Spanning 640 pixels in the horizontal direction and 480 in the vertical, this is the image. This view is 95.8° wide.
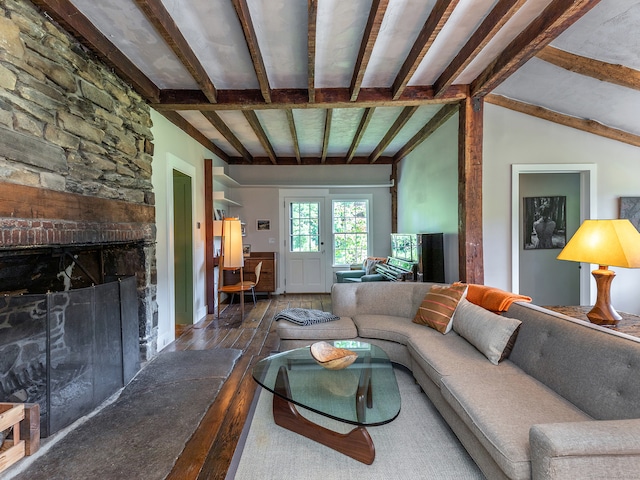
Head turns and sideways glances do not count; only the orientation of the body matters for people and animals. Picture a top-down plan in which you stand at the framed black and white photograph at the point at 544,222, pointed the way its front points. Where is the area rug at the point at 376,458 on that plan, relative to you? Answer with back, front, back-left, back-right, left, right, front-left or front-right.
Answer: front

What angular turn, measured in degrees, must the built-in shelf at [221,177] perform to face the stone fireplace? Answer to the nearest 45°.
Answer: approximately 90° to its right

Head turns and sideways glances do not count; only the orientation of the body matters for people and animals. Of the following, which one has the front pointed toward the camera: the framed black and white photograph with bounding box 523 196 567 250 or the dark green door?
the framed black and white photograph

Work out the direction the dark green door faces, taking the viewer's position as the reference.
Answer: facing to the right of the viewer

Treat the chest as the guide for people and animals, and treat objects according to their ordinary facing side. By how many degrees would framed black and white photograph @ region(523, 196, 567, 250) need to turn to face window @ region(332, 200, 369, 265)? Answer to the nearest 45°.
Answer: approximately 90° to its right

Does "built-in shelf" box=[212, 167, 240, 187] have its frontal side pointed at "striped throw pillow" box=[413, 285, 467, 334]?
no

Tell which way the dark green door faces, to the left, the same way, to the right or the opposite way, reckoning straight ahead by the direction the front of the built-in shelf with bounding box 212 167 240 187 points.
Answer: the same way

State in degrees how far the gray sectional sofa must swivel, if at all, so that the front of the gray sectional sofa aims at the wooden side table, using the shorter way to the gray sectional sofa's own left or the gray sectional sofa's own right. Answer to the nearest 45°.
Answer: approximately 180°

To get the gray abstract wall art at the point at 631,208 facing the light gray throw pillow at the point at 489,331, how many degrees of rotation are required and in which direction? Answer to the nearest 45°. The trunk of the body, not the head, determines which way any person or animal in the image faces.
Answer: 0° — it already faces it

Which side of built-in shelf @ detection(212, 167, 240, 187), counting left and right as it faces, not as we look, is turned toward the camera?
right

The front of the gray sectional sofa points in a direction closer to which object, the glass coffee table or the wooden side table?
the glass coffee table

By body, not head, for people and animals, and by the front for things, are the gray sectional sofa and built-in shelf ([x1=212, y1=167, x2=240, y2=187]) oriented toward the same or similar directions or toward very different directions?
very different directions

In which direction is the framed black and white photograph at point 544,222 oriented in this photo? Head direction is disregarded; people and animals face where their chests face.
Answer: toward the camera

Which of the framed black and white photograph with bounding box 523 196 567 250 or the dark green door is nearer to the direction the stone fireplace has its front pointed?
the framed black and white photograph

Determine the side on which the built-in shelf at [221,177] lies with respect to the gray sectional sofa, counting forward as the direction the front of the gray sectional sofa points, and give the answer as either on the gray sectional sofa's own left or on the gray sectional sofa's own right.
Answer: on the gray sectional sofa's own right
